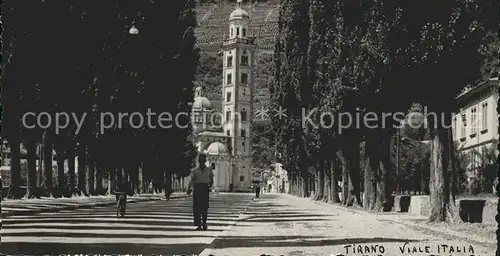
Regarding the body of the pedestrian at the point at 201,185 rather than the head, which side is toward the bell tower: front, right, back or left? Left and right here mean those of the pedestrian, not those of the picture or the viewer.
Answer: back

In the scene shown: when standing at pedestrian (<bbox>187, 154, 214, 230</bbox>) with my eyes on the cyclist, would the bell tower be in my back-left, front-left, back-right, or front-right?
front-right

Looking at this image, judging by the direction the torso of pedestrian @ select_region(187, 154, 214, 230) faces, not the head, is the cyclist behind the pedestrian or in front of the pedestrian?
behind

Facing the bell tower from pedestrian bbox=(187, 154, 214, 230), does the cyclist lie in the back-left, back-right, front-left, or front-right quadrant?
front-left

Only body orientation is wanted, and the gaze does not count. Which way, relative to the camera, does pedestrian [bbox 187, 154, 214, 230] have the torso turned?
toward the camera
